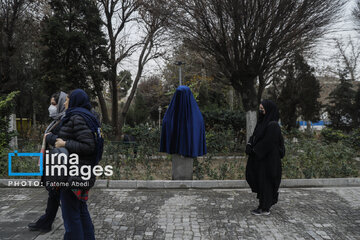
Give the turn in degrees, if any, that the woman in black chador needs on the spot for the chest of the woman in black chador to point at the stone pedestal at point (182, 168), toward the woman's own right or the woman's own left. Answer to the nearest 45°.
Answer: approximately 45° to the woman's own right

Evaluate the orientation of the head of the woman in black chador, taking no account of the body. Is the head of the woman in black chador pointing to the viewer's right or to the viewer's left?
to the viewer's left

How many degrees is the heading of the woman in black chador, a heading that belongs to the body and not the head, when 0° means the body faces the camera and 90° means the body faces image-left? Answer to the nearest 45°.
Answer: approximately 90°
